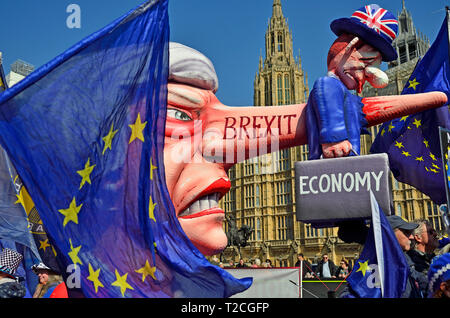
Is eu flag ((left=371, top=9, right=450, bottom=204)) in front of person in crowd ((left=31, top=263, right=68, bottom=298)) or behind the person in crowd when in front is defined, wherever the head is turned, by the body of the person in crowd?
behind

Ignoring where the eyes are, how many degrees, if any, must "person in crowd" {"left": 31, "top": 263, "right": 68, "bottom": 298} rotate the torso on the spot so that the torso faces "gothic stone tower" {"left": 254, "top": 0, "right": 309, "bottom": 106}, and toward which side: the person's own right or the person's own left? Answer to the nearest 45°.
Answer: approximately 135° to the person's own right

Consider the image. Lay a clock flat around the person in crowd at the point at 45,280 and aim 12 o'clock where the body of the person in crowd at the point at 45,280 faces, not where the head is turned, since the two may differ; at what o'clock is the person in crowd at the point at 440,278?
the person in crowd at the point at 440,278 is roughly at 8 o'clock from the person in crowd at the point at 45,280.

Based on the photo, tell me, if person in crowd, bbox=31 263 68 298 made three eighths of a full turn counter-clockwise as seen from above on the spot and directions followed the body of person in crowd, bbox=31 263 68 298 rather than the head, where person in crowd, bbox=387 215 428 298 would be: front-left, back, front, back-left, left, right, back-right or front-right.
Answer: front
